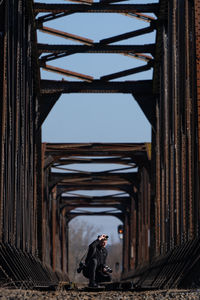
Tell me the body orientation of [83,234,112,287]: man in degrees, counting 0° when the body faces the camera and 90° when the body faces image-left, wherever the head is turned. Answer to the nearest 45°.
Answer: approximately 315°
